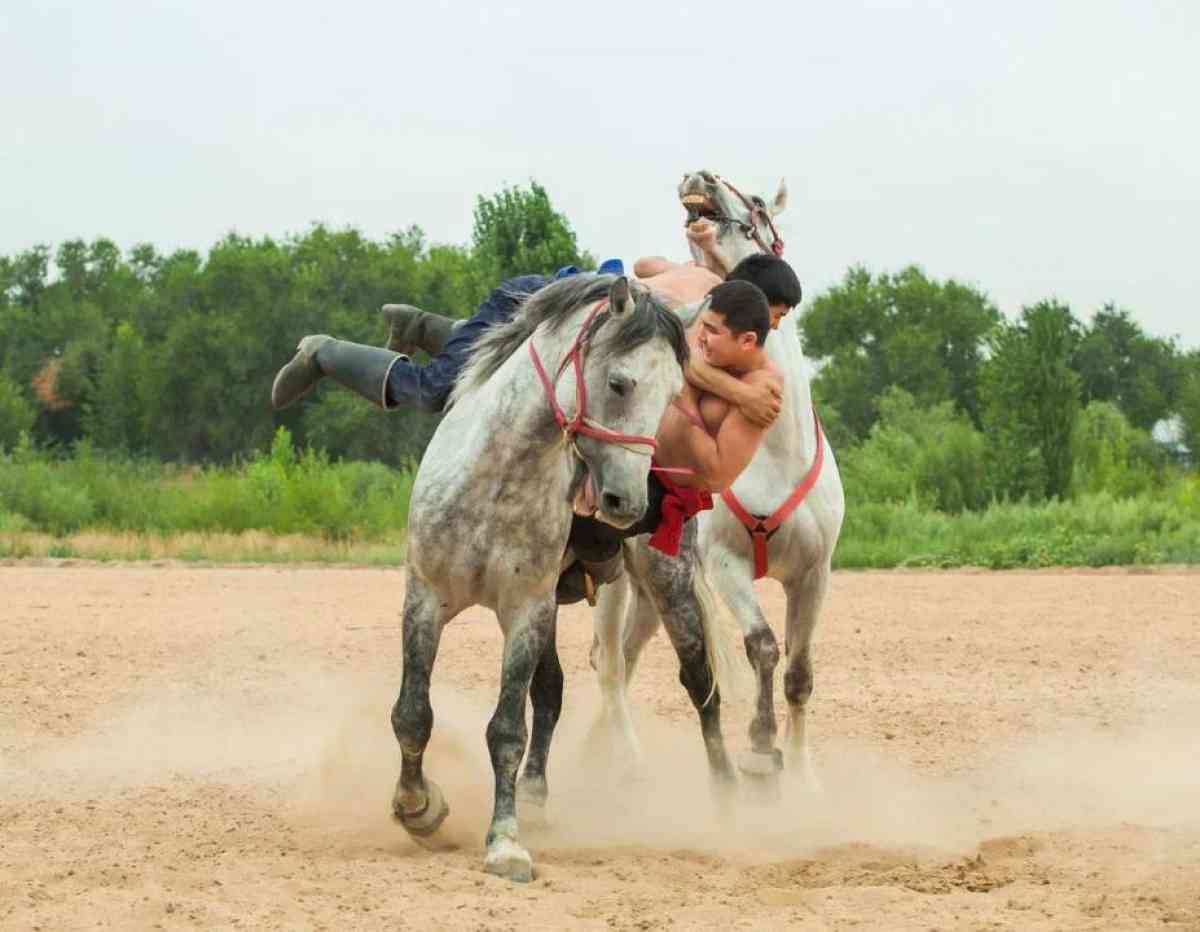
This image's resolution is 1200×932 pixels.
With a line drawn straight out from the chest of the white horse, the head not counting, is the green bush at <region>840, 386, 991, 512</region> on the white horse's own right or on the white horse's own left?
on the white horse's own left

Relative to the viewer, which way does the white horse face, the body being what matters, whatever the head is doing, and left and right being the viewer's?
facing the viewer and to the right of the viewer

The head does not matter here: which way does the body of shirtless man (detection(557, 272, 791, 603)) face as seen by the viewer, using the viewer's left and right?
facing the viewer and to the left of the viewer

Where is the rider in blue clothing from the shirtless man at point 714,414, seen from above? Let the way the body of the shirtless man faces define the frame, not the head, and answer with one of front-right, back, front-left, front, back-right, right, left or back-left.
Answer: right

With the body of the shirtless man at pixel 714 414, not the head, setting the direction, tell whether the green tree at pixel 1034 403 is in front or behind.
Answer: behind

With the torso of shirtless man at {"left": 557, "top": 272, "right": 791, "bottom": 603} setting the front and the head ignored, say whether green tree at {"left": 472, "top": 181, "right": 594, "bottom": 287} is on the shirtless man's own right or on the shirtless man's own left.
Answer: on the shirtless man's own right

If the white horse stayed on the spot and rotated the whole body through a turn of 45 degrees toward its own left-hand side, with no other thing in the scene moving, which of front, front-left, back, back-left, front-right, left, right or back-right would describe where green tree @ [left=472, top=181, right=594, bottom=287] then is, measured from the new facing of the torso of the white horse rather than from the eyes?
left

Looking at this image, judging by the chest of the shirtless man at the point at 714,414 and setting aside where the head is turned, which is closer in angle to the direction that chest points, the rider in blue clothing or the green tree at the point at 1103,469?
the rider in blue clothing

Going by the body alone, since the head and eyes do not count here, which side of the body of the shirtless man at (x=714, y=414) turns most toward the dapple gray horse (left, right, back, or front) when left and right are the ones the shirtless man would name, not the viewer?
front

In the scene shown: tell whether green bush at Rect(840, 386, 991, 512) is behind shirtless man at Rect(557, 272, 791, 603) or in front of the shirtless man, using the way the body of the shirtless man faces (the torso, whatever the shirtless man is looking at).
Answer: behind
